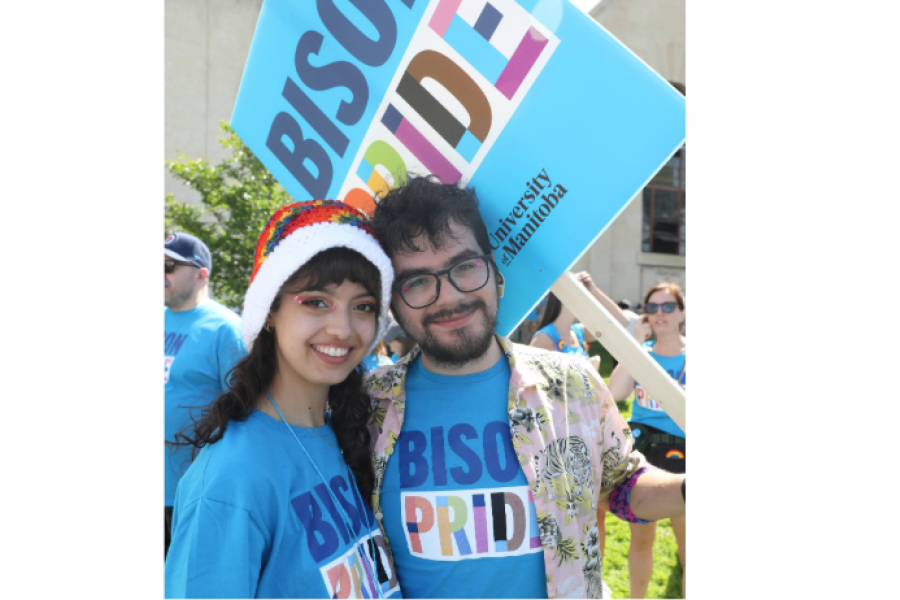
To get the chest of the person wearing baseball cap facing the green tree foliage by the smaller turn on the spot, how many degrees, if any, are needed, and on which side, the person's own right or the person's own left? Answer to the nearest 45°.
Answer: approximately 135° to the person's own right

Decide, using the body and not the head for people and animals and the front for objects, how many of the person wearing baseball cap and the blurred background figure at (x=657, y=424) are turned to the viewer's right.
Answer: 0

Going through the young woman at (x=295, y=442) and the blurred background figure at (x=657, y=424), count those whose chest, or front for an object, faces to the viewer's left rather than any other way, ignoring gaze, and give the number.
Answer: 0

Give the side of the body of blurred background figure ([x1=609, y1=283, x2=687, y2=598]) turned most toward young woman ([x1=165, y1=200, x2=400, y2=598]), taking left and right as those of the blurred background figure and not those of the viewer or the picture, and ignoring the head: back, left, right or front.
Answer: front

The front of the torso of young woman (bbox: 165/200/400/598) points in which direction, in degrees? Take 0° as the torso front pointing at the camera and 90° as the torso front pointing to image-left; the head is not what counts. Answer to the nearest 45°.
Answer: approximately 315°

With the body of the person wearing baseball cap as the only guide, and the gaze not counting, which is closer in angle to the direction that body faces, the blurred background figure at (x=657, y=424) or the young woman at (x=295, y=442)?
the young woman

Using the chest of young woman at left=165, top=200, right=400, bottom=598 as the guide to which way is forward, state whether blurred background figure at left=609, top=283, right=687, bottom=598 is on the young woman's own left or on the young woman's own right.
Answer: on the young woman's own left

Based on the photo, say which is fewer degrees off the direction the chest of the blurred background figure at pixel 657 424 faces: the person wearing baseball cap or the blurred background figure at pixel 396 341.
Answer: the person wearing baseball cap

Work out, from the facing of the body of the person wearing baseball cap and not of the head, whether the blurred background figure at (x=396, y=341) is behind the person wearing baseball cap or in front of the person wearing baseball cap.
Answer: behind
